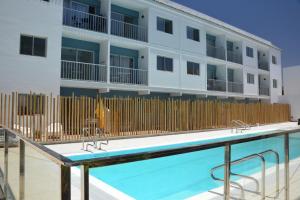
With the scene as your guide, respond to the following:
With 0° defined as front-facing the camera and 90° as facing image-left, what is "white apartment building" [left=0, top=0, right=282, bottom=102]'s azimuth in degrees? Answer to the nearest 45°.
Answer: approximately 315°
